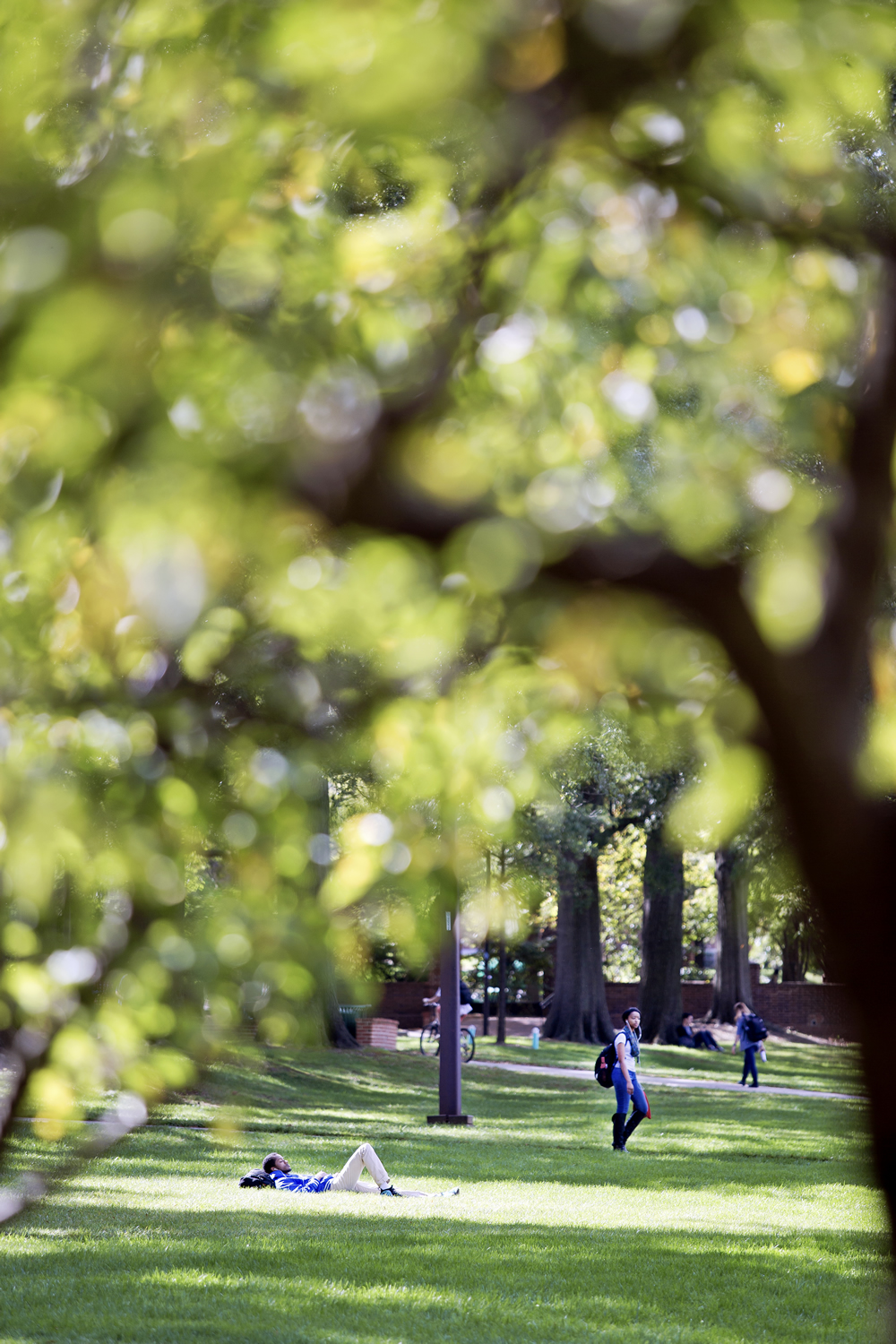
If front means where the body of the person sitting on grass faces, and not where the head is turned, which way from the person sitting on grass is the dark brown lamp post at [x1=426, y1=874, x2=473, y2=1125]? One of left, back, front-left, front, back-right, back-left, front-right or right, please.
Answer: right

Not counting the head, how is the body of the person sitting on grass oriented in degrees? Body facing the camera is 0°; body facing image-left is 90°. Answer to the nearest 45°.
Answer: approximately 270°

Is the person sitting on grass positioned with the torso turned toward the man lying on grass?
no

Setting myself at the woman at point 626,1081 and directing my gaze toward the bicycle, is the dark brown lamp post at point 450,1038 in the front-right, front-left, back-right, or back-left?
front-left

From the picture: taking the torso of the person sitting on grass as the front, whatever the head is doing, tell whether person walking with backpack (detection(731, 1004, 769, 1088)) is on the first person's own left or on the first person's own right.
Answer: on the first person's own right

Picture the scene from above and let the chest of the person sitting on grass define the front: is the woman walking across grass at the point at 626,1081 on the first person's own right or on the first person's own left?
on the first person's own right

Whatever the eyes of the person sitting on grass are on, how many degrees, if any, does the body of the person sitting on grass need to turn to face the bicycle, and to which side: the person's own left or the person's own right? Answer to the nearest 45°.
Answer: approximately 135° to the person's own right

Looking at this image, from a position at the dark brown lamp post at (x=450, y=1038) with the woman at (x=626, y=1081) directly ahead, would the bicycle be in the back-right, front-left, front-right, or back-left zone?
back-left
